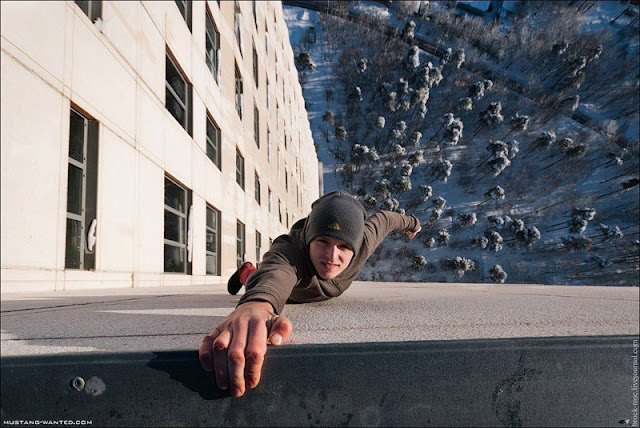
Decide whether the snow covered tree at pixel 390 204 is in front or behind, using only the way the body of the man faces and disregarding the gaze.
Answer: behind

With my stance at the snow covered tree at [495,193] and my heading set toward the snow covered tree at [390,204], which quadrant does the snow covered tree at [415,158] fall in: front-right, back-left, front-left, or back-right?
front-right

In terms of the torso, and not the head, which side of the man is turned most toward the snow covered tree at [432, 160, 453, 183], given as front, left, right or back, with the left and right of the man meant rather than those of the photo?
back

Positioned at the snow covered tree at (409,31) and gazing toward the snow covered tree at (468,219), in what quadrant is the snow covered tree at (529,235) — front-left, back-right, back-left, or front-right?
front-left

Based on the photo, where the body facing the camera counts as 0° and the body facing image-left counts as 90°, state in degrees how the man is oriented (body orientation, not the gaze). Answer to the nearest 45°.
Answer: approximately 0°

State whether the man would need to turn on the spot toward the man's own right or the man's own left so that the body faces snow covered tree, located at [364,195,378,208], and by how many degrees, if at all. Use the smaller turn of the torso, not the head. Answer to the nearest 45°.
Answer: approximately 180°

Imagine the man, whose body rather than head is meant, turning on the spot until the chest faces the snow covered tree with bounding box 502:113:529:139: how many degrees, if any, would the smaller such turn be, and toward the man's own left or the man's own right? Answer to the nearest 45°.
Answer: approximately 135° to the man's own left

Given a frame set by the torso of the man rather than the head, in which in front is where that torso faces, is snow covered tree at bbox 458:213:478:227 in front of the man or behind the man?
behind

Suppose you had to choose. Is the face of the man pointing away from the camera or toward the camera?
toward the camera

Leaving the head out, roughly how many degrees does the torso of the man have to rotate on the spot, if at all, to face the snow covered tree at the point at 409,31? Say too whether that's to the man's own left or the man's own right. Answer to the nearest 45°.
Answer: approximately 180°
